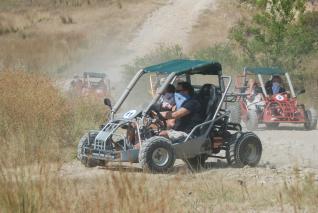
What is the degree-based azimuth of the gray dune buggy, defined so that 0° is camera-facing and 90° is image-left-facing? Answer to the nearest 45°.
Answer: approximately 45°

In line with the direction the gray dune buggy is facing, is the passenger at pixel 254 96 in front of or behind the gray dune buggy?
behind

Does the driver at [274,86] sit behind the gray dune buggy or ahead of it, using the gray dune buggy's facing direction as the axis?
behind
